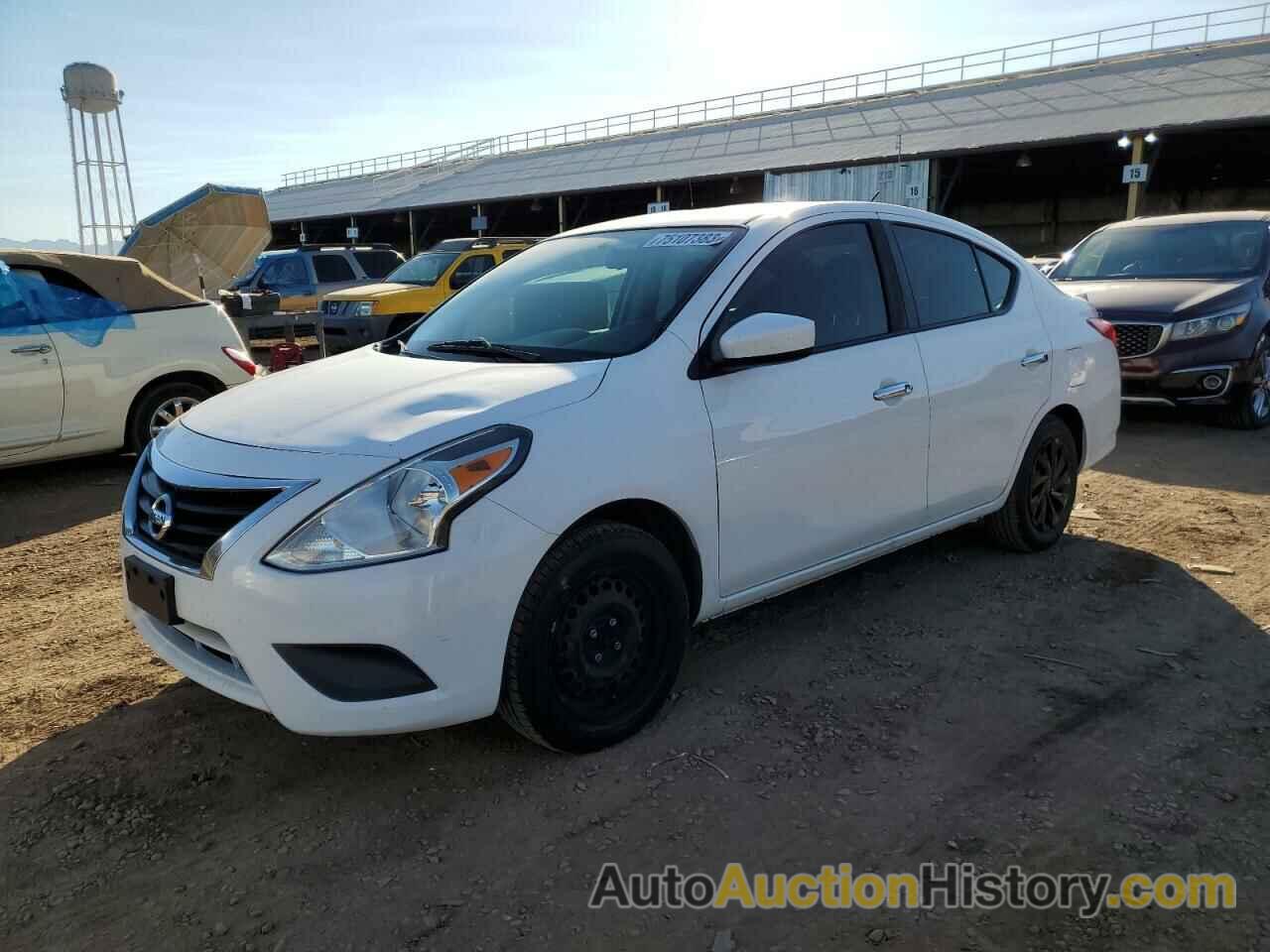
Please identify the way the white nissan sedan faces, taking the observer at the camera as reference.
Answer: facing the viewer and to the left of the viewer

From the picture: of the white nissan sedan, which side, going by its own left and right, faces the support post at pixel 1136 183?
back

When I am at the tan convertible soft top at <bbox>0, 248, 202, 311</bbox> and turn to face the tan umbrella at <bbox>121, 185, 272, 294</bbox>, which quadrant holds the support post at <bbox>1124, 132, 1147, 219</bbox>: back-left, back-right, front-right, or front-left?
front-right

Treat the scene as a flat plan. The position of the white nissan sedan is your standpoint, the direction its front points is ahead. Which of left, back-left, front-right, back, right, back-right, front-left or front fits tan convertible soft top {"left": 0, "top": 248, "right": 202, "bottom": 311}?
right

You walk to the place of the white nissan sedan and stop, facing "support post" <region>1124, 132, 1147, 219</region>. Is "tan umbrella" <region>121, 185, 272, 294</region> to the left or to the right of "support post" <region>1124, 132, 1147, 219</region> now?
left

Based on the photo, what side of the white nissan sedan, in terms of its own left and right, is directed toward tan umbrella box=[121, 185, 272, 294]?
right
